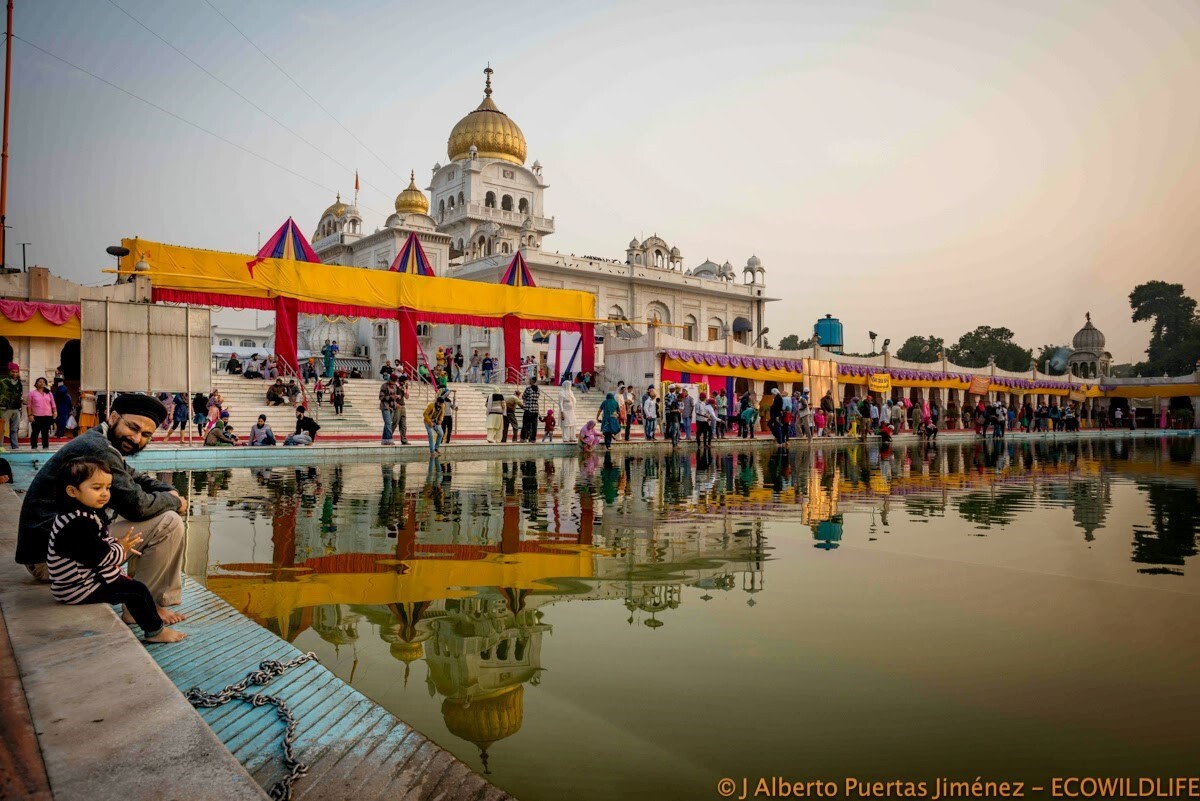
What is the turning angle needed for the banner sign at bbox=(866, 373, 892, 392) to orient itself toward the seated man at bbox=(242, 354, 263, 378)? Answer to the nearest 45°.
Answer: approximately 45° to its right

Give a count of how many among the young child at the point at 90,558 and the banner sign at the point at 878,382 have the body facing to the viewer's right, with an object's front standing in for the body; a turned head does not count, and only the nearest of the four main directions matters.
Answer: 1

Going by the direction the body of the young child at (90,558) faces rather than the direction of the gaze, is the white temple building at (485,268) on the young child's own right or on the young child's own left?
on the young child's own left

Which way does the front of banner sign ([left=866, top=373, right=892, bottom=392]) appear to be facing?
toward the camera

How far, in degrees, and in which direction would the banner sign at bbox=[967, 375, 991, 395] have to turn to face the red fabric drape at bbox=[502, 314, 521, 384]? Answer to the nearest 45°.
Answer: approximately 45° to its right

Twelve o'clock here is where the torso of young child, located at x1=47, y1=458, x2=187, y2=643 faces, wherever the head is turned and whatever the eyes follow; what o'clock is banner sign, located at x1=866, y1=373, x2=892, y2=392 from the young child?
The banner sign is roughly at 11 o'clock from the young child.

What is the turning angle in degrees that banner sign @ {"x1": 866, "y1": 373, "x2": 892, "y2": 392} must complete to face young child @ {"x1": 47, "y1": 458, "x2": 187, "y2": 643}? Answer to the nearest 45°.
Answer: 0° — it already faces them

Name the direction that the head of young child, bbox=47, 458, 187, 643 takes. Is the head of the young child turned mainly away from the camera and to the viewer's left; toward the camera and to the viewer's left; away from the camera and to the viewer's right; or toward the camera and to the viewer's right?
toward the camera and to the viewer's right

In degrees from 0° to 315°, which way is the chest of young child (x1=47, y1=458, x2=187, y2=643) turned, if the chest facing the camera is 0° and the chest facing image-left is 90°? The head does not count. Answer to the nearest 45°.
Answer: approximately 270°

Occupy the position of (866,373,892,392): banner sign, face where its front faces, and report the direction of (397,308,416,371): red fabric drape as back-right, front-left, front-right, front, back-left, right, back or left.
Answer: front-right

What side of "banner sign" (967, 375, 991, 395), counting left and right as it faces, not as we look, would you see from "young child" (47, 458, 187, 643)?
front

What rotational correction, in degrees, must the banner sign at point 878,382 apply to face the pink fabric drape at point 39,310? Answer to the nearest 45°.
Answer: approximately 45° to its right

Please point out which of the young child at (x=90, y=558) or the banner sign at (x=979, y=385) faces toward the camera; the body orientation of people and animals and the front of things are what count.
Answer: the banner sign

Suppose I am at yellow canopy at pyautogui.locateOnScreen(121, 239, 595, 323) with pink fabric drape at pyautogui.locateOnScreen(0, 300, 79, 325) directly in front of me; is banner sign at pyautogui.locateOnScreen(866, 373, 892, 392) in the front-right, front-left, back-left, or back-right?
back-left

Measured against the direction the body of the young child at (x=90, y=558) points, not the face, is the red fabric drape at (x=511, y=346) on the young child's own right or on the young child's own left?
on the young child's own left

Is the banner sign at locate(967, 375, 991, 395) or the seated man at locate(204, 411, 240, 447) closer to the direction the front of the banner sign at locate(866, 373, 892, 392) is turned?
the seated man

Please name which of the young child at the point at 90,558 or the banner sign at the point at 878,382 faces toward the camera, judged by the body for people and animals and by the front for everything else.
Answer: the banner sign

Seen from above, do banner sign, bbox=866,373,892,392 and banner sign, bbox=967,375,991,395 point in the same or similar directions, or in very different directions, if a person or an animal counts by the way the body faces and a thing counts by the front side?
same or similar directions

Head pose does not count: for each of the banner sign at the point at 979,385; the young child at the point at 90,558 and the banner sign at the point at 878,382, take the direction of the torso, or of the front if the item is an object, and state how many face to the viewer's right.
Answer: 1
